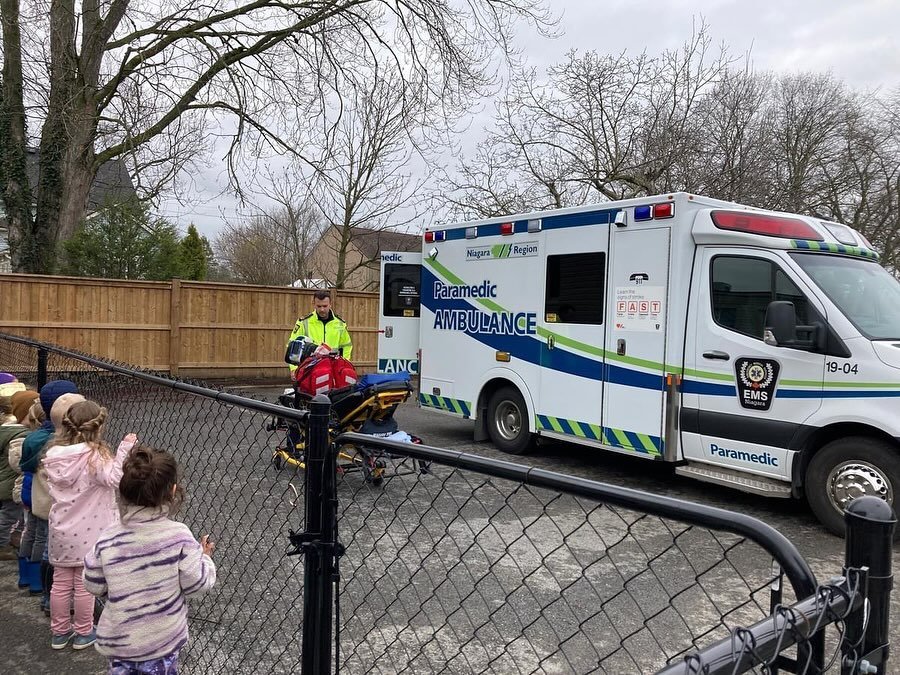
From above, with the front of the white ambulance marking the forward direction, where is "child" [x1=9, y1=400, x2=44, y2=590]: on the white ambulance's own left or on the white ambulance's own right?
on the white ambulance's own right

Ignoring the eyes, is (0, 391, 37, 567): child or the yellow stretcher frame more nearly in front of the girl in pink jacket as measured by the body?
the yellow stretcher frame

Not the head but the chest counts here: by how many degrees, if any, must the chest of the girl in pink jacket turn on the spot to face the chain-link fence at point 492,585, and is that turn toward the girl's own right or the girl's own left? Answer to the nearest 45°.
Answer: approximately 45° to the girl's own right

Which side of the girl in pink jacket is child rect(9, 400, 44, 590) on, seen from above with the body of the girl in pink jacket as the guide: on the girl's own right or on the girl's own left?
on the girl's own left

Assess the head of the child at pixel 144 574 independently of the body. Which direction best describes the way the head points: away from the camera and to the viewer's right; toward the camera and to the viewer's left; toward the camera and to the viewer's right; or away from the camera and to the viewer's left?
away from the camera and to the viewer's right

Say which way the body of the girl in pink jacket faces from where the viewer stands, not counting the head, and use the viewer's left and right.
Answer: facing away from the viewer and to the right of the viewer

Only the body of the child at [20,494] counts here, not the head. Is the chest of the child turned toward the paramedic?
yes

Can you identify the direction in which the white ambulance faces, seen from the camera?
facing the viewer and to the right of the viewer

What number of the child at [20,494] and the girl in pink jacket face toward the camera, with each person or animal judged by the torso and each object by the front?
0

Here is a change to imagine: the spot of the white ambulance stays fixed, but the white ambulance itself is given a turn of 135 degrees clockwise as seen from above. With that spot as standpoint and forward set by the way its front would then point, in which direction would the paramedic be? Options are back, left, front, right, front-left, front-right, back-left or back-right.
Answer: front

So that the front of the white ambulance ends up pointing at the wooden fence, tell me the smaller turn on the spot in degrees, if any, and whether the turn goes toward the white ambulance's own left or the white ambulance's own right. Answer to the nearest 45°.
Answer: approximately 180°

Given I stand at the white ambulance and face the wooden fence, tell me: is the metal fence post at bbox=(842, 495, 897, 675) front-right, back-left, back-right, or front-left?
back-left

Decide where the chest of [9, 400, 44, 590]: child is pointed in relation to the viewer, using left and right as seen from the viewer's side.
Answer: facing away from the viewer and to the right of the viewer

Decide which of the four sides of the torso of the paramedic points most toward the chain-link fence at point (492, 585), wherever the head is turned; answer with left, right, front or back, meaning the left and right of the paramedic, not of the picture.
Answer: front
